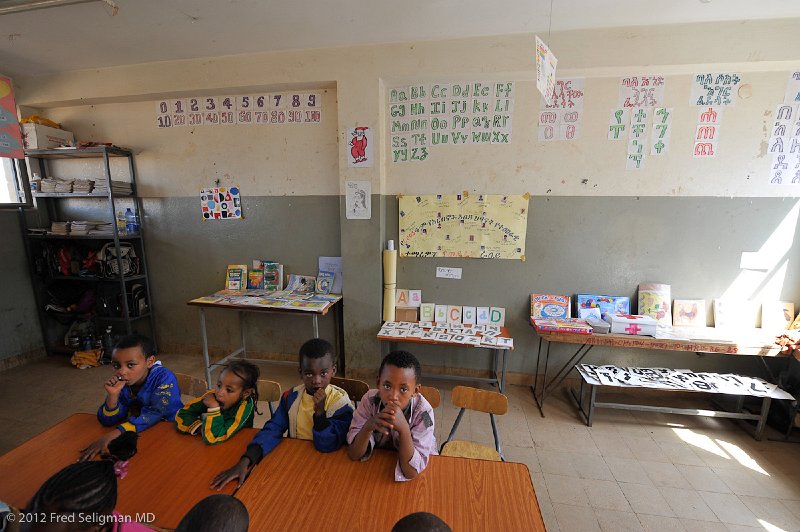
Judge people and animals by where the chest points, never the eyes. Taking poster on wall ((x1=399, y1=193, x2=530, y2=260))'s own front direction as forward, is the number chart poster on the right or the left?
on its right

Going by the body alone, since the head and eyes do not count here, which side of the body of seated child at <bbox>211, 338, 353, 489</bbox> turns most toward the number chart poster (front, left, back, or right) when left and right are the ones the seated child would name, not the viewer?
back

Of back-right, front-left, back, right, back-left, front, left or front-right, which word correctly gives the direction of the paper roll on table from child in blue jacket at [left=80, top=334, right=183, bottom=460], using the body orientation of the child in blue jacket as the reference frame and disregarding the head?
back-left

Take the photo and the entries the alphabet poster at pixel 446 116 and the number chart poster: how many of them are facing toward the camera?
2

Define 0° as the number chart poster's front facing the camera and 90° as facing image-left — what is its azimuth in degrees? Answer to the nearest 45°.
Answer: approximately 0°

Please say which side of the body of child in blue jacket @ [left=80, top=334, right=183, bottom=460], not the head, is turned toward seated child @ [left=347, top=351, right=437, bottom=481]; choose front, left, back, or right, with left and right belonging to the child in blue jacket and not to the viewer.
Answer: left

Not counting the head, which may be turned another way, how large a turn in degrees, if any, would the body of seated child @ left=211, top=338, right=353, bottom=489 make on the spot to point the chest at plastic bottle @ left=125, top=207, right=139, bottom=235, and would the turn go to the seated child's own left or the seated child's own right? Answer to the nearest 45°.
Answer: approximately 135° to the seated child's own right
